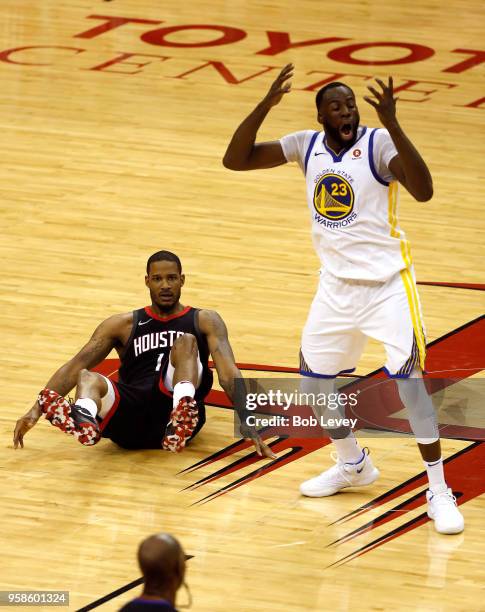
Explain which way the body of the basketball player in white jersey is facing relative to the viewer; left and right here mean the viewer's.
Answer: facing the viewer and to the left of the viewer

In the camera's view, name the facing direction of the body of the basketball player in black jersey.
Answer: toward the camera

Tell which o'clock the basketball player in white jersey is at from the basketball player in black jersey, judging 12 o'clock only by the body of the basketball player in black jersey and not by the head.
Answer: The basketball player in white jersey is roughly at 10 o'clock from the basketball player in black jersey.

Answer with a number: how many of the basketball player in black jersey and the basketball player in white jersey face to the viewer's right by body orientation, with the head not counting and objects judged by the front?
0
